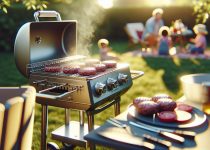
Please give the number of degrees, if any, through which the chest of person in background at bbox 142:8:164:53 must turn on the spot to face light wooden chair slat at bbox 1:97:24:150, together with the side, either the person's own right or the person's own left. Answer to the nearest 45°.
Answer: approximately 45° to the person's own right

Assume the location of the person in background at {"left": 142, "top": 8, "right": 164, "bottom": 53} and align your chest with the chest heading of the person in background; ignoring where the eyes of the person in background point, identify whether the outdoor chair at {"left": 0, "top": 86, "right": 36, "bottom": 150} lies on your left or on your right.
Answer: on your right

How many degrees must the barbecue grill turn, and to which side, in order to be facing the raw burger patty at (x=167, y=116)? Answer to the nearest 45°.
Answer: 0° — it already faces it

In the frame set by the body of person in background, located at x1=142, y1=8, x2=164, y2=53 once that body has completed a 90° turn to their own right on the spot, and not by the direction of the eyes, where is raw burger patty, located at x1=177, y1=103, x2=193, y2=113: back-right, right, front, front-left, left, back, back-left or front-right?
front-left

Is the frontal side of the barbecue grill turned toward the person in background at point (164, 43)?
no

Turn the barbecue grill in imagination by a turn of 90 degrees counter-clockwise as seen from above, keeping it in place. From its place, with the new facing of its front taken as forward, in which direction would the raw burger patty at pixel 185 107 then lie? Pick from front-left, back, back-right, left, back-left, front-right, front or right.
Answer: right

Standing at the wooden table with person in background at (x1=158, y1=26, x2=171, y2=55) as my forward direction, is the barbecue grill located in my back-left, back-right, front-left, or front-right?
front-left

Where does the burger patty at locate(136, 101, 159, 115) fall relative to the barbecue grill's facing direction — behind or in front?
in front

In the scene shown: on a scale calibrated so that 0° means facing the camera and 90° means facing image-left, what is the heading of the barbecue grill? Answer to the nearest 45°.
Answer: approximately 315°

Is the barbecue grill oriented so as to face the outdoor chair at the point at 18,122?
no

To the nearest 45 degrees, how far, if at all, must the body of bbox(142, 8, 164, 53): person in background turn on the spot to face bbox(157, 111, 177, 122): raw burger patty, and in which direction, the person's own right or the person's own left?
approximately 45° to the person's own right

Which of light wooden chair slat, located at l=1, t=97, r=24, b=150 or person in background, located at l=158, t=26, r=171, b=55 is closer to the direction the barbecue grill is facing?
the light wooden chair slat

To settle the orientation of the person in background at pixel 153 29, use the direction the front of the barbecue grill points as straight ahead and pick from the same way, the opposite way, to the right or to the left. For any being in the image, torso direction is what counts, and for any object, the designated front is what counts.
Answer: the same way

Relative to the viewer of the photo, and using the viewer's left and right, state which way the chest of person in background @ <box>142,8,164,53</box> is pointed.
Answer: facing the viewer and to the right of the viewer
